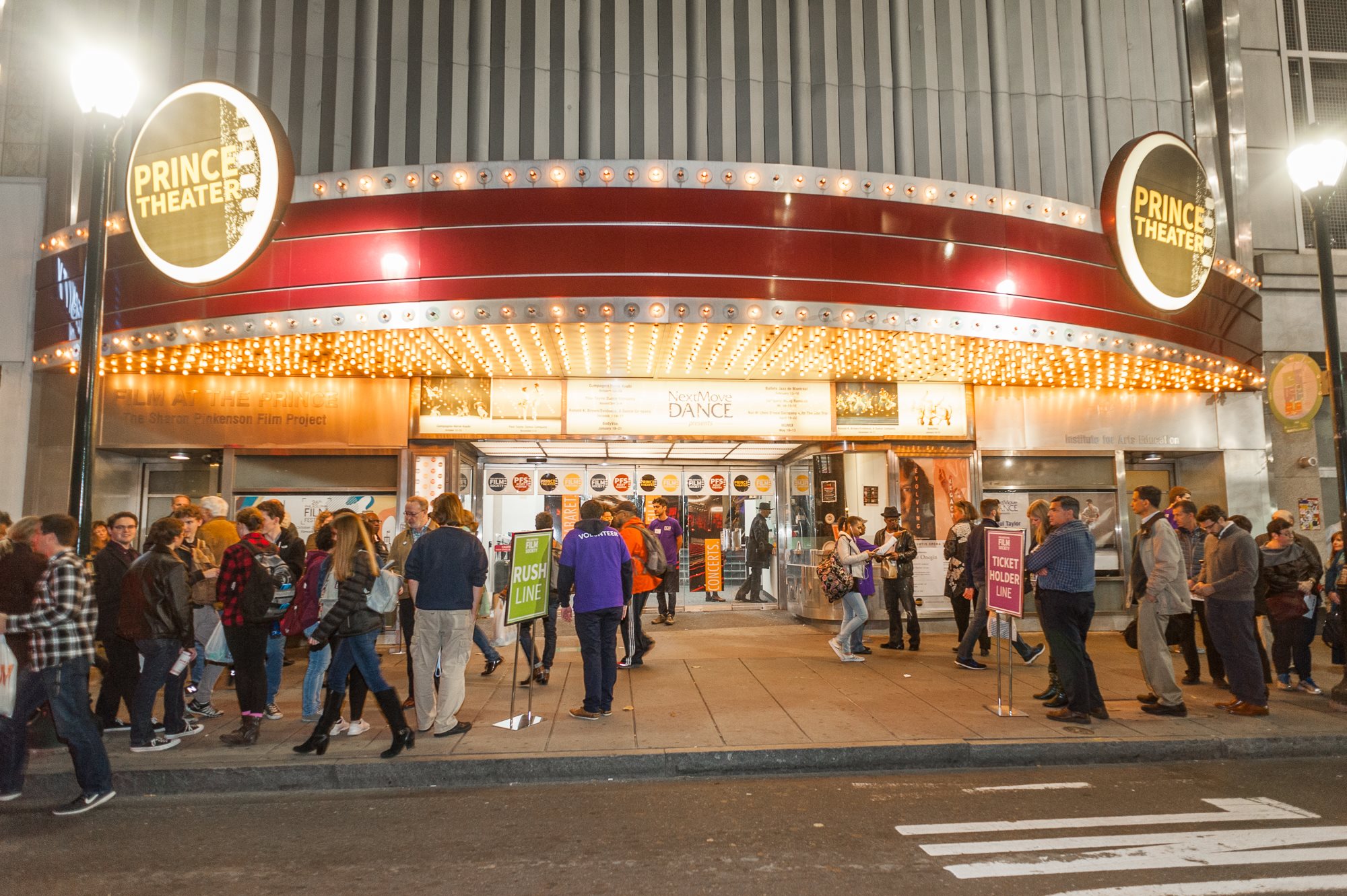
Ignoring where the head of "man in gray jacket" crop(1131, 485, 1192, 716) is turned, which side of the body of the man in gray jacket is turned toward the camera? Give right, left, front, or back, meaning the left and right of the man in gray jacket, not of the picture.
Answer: left

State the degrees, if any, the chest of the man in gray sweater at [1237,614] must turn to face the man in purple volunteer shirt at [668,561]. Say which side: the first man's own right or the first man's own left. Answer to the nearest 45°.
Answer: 0° — they already face them

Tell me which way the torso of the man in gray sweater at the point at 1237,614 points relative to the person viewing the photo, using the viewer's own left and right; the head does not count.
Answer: facing to the left of the viewer

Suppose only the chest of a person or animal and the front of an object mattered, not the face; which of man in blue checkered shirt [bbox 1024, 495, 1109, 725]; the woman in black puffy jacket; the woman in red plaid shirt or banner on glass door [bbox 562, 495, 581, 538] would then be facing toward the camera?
the banner on glass door

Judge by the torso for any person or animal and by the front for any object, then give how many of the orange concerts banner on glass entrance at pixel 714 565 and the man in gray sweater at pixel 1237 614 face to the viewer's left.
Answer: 1

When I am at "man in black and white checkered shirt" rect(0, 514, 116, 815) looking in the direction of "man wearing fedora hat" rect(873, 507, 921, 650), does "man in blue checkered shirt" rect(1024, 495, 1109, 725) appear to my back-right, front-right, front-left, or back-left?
front-right

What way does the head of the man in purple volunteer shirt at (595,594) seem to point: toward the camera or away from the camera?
away from the camera

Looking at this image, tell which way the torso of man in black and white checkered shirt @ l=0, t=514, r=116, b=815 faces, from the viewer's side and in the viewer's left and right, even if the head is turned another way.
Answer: facing to the left of the viewer

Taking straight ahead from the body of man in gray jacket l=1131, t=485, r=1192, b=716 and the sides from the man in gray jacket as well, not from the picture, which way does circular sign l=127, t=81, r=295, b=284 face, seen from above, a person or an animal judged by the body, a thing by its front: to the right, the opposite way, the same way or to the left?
to the left

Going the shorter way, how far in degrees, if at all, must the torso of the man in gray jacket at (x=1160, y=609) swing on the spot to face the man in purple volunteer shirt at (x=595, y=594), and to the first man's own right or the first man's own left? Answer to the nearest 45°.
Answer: approximately 45° to the first man's own left

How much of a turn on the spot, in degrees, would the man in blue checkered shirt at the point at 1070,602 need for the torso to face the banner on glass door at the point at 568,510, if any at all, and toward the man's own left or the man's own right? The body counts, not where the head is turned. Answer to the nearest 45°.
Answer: approximately 45° to the man's own right

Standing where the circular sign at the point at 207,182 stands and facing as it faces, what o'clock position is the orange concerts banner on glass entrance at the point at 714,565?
The orange concerts banner on glass entrance is roughly at 7 o'clock from the circular sign.

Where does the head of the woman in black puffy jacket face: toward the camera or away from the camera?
away from the camera

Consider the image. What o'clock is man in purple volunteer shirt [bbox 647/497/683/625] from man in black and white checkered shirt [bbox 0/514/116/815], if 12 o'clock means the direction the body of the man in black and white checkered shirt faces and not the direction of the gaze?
The man in purple volunteer shirt is roughly at 5 o'clock from the man in black and white checkered shirt.

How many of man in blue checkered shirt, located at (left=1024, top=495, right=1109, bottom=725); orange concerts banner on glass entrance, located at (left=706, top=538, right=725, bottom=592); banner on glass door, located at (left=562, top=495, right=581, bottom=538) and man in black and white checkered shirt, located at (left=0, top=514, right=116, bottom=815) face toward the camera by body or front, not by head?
2
